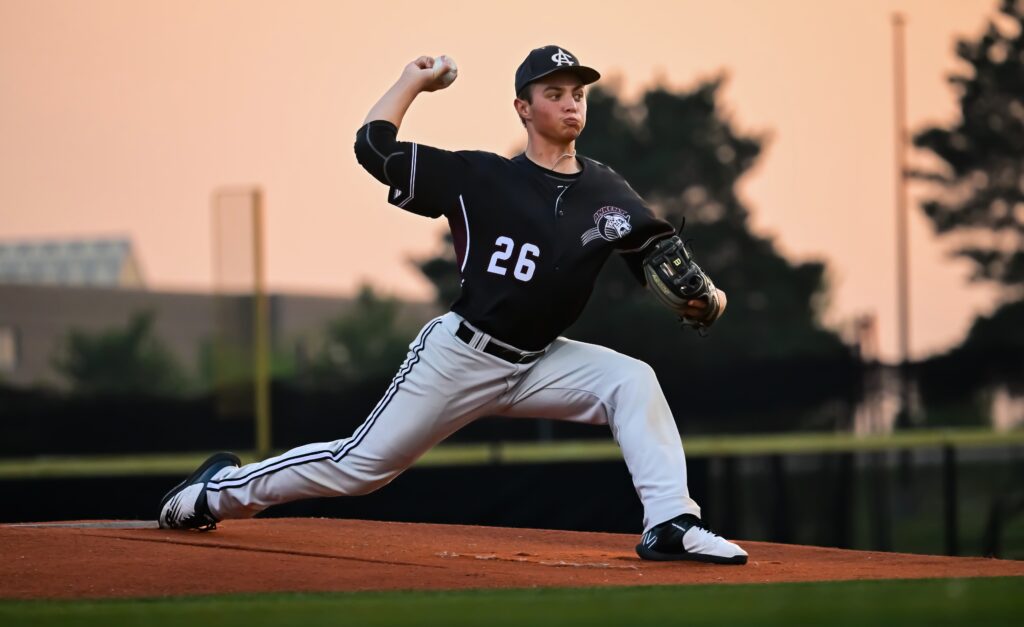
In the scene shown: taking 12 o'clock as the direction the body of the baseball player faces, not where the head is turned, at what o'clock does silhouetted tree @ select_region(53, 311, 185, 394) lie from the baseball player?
The silhouetted tree is roughly at 7 o'clock from the baseball player.

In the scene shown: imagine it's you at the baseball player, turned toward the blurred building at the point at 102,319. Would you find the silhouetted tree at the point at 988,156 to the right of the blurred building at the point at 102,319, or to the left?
right

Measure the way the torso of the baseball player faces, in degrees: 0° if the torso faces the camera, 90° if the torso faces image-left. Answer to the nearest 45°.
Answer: approximately 315°

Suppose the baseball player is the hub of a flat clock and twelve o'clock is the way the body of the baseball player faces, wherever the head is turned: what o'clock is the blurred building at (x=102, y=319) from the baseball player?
The blurred building is roughly at 7 o'clock from the baseball player.

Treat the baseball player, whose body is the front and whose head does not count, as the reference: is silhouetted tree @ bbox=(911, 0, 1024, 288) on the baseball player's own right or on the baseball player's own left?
on the baseball player's own left
